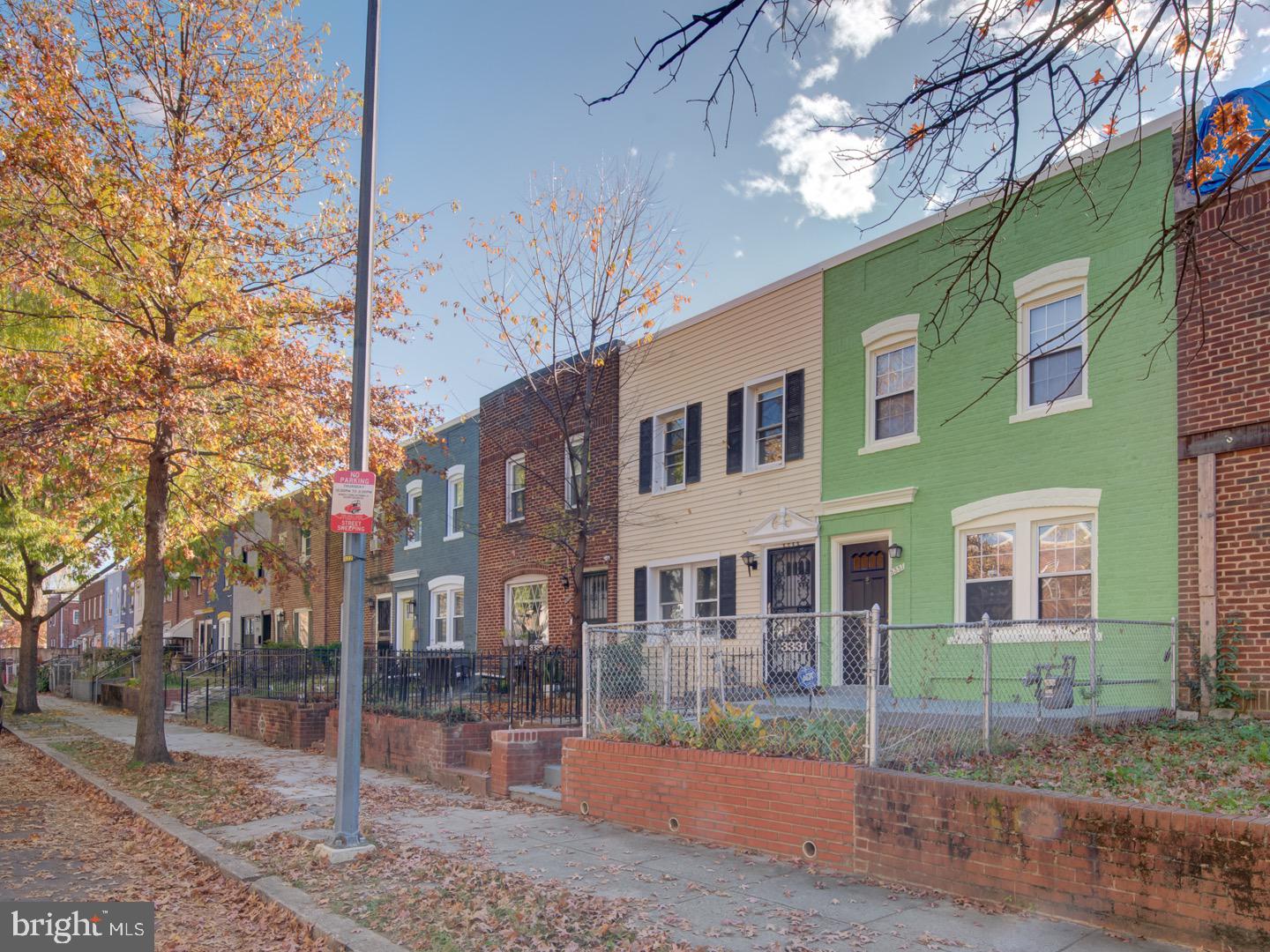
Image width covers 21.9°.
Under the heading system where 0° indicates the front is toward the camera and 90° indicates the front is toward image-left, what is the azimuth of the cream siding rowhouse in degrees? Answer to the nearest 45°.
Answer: approximately 45°

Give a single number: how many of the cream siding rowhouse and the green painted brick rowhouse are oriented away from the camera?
0

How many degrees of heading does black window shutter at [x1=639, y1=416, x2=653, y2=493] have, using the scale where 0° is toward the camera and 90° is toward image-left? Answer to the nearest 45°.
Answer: approximately 45°

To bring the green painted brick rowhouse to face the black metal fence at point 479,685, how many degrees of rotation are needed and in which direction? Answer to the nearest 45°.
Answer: approximately 45° to its right

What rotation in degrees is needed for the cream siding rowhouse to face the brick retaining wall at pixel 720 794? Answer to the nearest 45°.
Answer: approximately 45° to its left

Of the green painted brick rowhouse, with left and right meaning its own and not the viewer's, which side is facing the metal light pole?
front

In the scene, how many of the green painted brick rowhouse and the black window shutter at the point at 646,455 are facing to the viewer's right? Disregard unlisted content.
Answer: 0

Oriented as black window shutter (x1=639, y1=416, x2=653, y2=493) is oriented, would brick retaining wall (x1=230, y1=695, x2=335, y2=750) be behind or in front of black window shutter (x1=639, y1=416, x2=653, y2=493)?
in front

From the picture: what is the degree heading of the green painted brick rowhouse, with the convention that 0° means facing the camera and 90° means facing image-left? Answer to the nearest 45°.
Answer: approximately 45°
